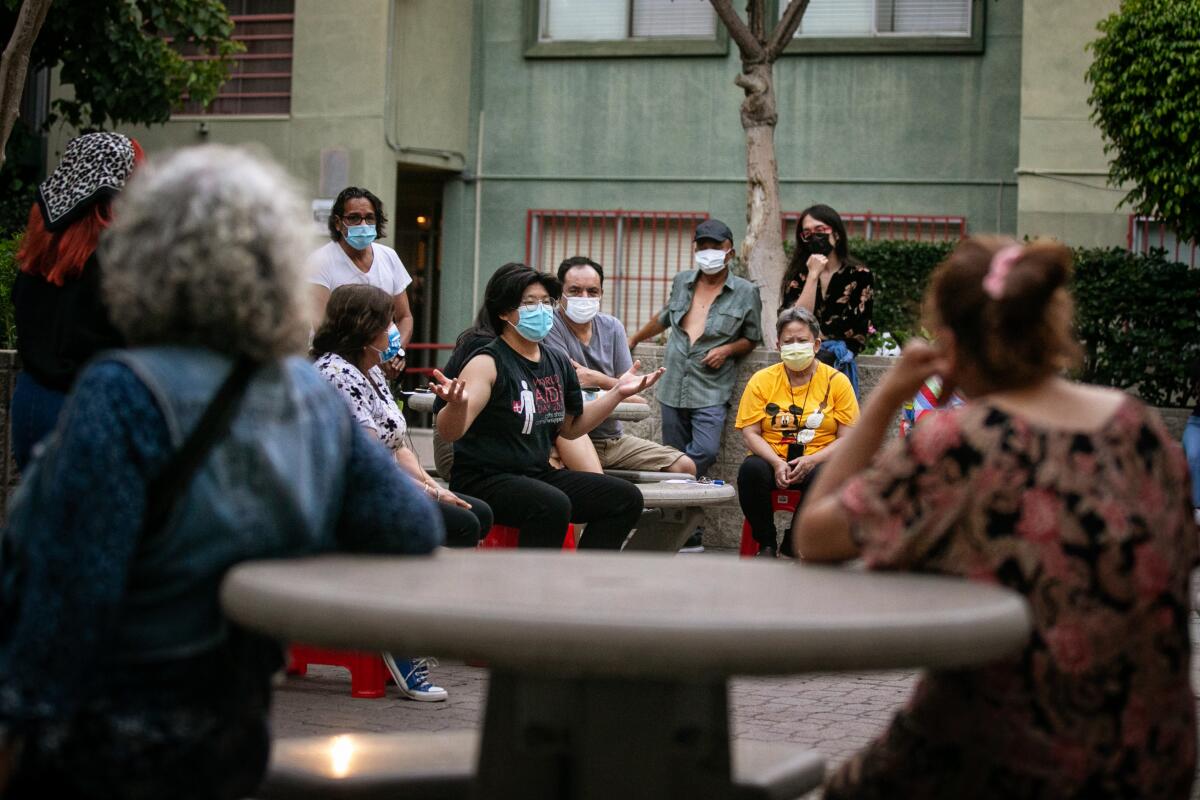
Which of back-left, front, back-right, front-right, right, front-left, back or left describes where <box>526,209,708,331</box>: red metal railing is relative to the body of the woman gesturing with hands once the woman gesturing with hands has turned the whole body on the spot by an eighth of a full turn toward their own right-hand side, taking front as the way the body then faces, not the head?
back

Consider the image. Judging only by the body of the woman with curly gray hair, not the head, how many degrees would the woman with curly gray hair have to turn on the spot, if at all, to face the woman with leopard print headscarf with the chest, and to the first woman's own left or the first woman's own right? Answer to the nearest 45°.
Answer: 0° — they already face them

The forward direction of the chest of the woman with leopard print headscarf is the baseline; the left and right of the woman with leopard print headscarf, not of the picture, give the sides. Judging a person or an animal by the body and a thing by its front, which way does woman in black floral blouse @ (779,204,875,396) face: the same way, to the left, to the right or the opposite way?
the opposite way

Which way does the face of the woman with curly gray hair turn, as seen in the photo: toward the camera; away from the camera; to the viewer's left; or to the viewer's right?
away from the camera

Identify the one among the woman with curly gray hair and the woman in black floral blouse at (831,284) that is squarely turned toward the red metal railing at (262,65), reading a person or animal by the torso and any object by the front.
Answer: the woman with curly gray hair

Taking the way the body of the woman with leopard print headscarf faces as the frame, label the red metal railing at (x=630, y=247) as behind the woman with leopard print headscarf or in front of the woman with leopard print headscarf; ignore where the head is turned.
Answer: in front

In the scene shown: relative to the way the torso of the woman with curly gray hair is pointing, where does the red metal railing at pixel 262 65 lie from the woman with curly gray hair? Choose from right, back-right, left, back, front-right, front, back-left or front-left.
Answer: front

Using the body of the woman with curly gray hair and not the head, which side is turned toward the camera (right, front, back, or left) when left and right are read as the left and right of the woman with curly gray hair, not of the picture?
back

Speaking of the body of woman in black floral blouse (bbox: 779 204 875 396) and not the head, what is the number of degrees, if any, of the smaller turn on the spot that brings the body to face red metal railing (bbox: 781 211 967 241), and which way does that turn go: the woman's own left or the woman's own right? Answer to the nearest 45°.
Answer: approximately 135° to the woman's own right

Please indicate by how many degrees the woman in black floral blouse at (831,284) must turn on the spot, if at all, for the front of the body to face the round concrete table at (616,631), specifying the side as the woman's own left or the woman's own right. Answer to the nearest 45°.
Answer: approximately 45° to the woman's own left

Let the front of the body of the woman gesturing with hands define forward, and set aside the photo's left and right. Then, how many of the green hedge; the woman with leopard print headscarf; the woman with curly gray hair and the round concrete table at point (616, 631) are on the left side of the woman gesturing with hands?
1

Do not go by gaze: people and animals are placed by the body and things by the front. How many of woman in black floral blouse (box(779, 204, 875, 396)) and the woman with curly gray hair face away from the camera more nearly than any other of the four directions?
1

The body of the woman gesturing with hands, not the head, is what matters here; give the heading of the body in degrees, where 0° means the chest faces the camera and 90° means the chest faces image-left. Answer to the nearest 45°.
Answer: approximately 315°

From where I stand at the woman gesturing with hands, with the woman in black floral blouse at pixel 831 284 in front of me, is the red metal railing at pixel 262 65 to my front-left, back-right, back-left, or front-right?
front-left

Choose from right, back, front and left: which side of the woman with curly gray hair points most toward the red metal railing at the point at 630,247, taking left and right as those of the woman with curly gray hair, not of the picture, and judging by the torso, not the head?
front

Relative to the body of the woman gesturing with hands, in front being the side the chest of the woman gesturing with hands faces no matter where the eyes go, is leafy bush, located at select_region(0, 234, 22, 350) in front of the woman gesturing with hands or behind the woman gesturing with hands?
behind

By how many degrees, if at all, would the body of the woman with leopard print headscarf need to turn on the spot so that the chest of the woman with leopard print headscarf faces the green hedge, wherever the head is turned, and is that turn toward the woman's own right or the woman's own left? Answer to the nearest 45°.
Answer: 0° — they already face it

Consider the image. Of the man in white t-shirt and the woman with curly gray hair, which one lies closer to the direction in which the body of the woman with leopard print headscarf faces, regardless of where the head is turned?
the man in white t-shirt

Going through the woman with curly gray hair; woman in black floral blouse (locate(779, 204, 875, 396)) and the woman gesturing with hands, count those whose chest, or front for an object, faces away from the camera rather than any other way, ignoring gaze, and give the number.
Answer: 1
